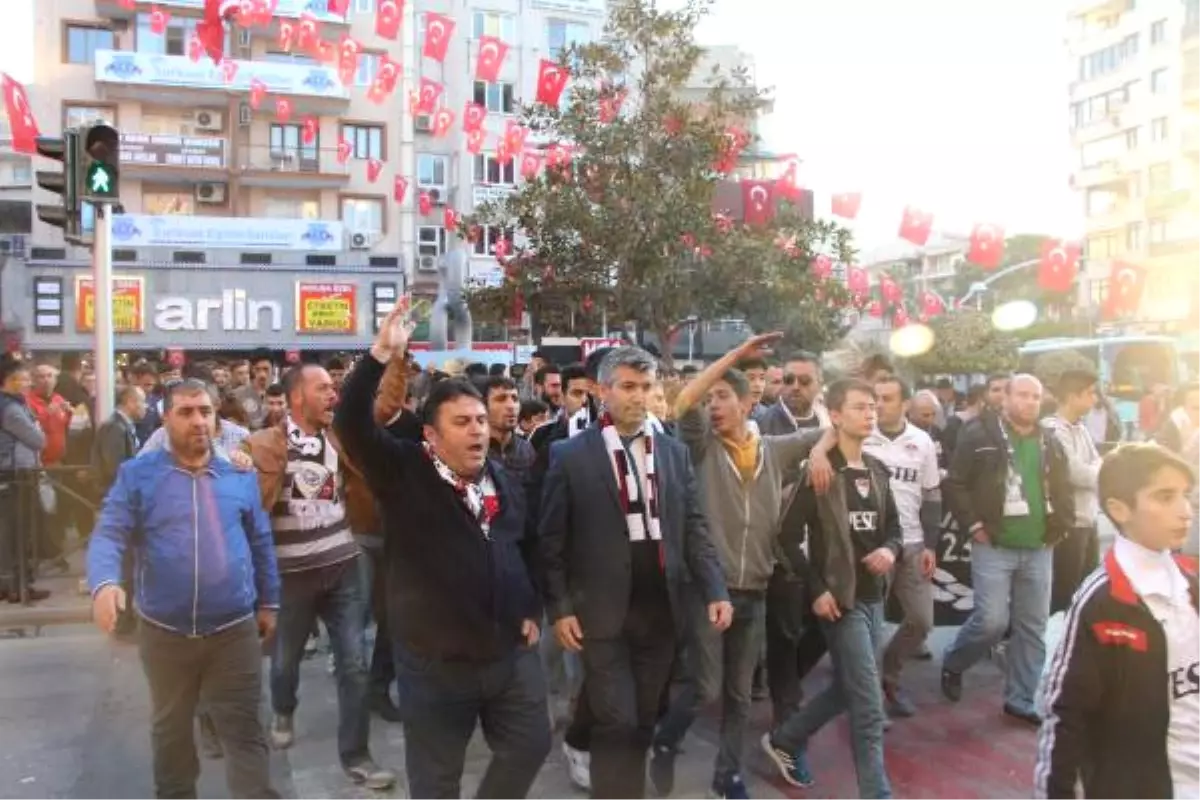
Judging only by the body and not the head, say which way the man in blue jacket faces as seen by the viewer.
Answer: toward the camera

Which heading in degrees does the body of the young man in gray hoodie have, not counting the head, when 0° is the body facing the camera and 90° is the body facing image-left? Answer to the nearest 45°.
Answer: approximately 0°

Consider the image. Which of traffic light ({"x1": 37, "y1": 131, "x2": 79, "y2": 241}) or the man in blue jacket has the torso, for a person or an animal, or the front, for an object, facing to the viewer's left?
the traffic light

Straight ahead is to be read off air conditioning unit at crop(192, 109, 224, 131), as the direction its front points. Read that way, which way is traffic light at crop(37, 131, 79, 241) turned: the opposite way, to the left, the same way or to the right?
to the right

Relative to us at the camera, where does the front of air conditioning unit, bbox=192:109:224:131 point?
facing the viewer

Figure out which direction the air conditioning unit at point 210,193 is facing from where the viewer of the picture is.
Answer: facing the viewer

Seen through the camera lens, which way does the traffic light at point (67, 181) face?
facing to the left of the viewer

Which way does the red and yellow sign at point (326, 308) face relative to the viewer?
toward the camera

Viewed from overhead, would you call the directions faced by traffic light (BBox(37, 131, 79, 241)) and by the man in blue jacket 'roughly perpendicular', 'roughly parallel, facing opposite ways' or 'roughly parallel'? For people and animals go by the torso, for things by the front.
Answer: roughly perpendicular

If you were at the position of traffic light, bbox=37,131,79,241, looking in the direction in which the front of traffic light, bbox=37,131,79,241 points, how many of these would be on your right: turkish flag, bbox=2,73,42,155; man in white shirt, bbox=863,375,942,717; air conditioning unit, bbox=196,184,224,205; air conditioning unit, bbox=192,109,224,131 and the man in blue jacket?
3
